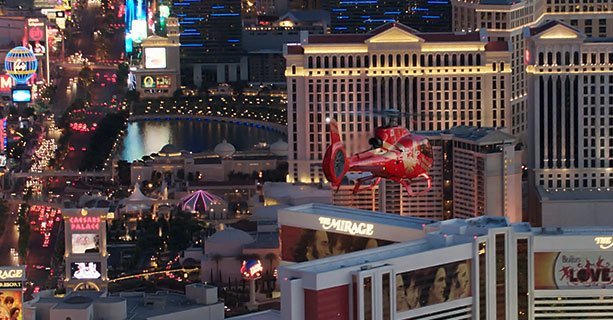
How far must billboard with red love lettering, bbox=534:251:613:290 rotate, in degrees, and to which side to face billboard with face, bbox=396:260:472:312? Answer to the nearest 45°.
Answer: approximately 45° to its right

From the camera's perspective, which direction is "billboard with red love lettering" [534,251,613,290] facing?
toward the camera

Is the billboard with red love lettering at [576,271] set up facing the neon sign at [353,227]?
no
